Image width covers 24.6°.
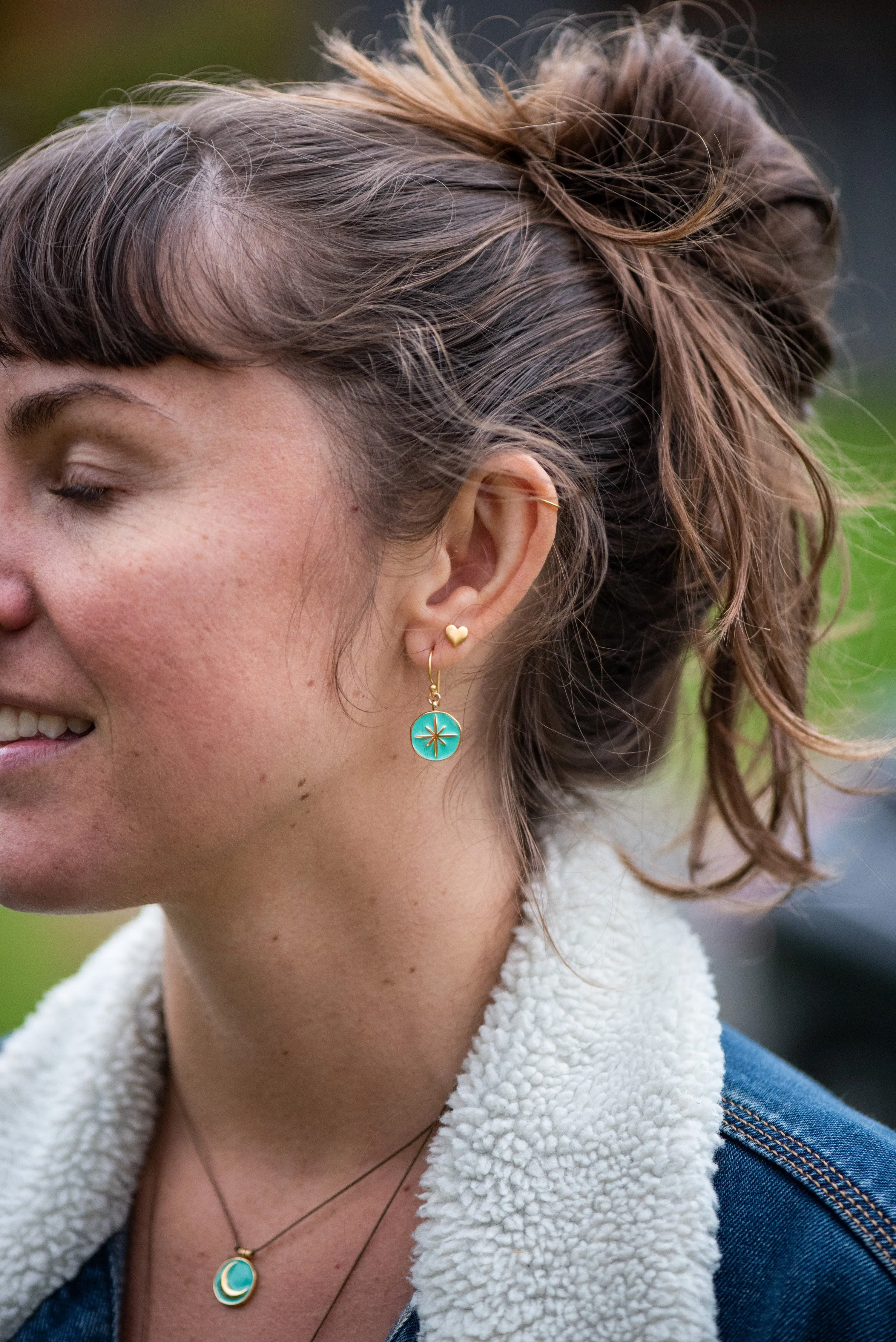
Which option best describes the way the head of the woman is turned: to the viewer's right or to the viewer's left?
to the viewer's left

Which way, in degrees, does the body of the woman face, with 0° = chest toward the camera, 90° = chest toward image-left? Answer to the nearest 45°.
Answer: approximately 45°
